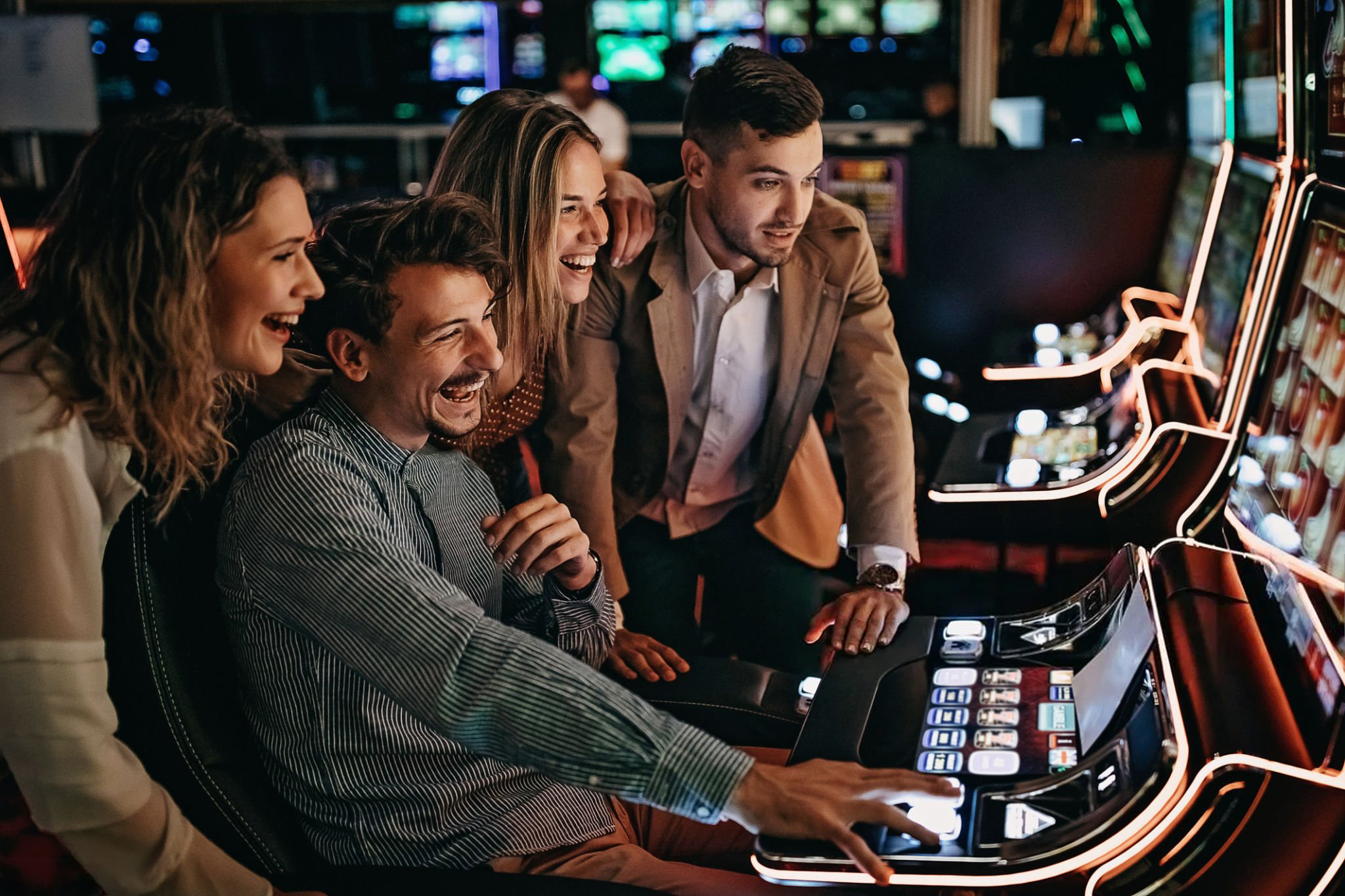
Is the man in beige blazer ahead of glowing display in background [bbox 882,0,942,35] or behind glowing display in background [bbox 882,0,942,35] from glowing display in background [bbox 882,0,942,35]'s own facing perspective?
ahead

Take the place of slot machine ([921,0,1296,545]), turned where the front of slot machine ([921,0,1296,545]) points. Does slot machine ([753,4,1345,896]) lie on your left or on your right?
on your left

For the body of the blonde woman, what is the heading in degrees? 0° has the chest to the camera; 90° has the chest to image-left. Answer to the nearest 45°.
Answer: approximately 315°

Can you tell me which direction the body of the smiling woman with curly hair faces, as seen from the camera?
to the viewer's right

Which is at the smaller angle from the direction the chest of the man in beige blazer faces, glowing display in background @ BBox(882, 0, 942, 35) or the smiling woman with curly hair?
the smiling woman with curly hair

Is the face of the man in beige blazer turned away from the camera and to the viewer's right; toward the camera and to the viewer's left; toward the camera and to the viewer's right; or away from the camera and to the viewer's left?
toward the camera and to the viewer's right

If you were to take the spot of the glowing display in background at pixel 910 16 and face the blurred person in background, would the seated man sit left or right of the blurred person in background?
left

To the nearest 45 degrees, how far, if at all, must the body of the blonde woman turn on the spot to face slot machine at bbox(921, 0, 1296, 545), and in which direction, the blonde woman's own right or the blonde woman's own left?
approximately 90° to the blonde woman's own left

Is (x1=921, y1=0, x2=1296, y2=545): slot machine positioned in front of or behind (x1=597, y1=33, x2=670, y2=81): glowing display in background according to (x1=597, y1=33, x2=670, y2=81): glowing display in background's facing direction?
in front

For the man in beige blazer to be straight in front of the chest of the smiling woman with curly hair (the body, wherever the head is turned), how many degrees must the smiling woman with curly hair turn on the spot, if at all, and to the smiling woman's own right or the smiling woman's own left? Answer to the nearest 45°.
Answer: approximately 45° to the smiling woman's own left

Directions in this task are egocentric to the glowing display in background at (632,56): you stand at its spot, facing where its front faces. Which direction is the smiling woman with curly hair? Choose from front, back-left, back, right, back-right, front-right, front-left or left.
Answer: front

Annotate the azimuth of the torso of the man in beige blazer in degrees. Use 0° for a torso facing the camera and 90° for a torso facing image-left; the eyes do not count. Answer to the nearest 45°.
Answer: approximately 315°

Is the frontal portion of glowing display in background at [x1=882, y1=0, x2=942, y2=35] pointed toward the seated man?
yes

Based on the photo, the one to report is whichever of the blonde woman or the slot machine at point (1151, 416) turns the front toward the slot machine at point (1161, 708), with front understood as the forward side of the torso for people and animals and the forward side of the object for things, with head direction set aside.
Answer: the blonde woman

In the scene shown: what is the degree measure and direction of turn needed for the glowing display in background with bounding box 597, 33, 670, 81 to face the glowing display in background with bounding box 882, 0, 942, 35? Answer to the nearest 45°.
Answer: approximately 90° to its left

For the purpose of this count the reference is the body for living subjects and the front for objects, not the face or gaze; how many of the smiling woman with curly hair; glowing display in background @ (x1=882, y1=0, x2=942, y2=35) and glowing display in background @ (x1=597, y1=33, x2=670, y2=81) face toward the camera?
2
